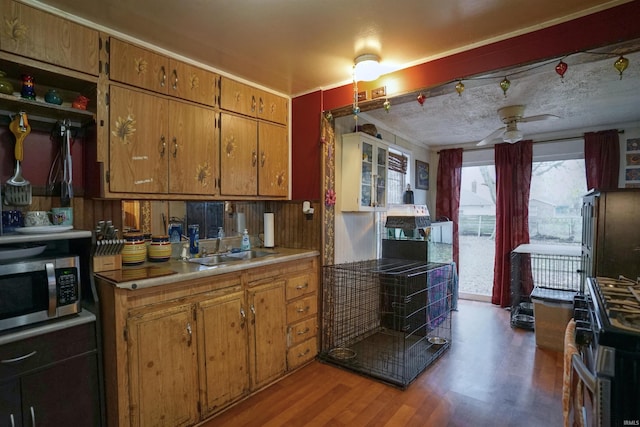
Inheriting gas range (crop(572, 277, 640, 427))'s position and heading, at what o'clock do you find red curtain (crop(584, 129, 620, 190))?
The red curtain is roughly at 3 o'clock from the gas range.

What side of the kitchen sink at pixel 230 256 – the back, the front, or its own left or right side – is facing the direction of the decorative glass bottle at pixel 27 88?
right

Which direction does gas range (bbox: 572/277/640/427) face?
to the viewer's left

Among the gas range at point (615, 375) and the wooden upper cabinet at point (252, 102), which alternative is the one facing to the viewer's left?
the gas range

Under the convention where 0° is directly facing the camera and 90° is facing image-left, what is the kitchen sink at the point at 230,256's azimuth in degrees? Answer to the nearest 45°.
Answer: approximately 315°

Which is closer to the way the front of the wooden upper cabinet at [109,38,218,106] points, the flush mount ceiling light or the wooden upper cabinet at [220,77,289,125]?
the flush mount ceiling light

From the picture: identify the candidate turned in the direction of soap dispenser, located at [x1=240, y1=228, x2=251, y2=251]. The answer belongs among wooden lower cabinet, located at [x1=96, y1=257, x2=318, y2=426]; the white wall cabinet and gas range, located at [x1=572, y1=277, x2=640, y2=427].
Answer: the gas range

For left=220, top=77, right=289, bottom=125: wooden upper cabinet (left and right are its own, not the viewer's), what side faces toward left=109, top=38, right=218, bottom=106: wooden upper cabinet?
right

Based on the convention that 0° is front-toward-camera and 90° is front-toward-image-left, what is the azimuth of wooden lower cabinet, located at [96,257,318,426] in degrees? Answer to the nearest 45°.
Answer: approximately 315°

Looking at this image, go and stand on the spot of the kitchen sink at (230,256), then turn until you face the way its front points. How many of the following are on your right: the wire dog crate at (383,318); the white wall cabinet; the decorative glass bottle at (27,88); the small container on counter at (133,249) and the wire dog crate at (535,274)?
2
